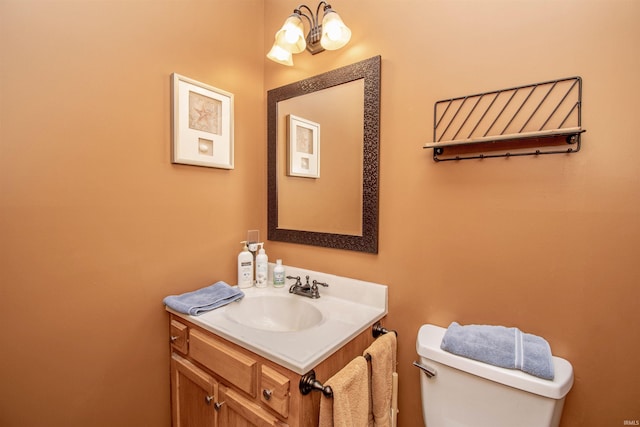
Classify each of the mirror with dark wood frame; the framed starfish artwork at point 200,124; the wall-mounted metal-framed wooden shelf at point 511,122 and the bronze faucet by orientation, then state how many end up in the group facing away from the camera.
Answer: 0

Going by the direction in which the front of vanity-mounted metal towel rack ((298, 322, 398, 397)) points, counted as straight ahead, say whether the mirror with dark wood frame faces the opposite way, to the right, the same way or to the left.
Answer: to the right

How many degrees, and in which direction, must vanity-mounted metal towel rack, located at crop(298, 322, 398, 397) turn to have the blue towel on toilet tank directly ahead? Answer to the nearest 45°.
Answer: approximately 45° to its left

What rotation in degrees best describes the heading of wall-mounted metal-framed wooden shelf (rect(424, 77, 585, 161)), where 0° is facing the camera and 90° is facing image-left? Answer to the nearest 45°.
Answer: approximately 45°

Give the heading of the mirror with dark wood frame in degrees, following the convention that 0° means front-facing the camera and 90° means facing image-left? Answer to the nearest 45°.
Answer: approximately 45°

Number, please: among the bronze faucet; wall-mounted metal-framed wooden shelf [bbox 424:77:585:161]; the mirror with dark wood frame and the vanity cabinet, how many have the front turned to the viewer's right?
0

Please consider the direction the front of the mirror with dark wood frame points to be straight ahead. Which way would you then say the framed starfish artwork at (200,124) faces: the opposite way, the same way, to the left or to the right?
to the left

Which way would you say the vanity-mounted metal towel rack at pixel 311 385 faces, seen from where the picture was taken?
facing the viewer and to the right of the viewer

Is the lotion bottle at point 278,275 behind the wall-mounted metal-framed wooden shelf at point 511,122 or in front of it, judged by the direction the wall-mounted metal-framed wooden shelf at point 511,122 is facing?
in front

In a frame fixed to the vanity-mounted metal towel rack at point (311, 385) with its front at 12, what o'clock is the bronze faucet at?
The bronze faucet is roughly at 7 o'clock from the vanity-mounted metal towel rack.

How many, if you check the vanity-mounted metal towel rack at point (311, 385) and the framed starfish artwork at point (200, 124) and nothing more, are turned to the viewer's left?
0
